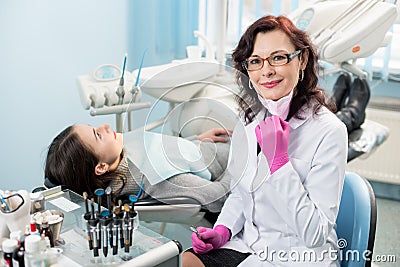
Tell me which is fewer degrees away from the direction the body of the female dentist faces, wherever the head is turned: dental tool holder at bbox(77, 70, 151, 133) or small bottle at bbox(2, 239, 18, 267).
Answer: the small bottle

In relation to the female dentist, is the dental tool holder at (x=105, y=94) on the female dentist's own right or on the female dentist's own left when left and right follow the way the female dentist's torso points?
on the female dentist's own right

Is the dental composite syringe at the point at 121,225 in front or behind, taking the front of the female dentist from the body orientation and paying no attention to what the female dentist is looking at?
in front

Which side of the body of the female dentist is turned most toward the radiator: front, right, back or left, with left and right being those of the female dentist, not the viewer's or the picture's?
back

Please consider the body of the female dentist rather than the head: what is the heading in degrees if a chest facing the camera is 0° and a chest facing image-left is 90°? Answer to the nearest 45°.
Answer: approximately 45°
